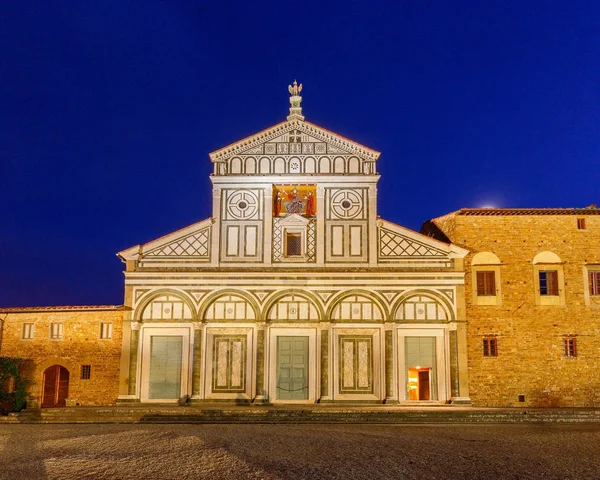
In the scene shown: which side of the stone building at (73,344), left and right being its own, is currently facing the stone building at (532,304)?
left

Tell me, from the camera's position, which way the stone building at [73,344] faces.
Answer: facing the viewer

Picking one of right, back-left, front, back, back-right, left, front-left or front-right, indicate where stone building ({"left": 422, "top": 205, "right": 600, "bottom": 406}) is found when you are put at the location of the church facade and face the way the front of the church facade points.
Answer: left

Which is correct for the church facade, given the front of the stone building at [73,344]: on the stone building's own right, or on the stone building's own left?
on the stone building's own left

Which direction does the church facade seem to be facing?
toward the camera

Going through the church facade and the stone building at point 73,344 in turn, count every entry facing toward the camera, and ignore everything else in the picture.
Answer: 2

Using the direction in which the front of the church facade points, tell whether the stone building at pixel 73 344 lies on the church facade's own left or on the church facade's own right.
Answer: on the church facade's own right
